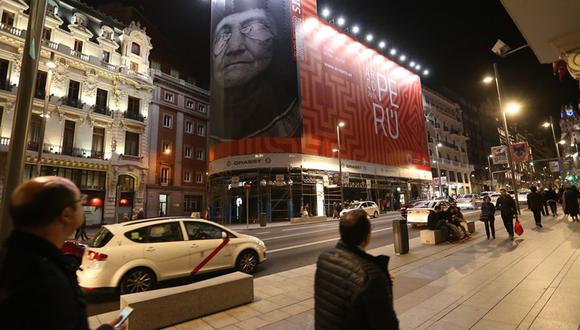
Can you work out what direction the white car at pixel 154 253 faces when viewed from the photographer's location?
facing away from the viewer and to the right of the viewer

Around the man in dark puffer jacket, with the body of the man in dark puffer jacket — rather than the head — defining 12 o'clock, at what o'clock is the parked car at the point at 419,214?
The parked car is roughly at 11 o'clock from the man in dark puffer jacket.

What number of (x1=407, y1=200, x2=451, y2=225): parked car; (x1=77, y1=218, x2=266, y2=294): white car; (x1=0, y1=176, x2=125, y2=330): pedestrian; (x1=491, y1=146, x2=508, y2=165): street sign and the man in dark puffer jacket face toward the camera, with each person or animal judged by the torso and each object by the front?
1

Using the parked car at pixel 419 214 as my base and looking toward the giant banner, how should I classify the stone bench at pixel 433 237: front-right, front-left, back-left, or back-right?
back-left

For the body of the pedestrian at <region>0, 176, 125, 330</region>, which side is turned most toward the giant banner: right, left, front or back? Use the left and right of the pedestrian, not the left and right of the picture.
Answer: front

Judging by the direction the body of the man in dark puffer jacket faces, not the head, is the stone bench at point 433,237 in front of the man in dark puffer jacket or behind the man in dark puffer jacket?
in front

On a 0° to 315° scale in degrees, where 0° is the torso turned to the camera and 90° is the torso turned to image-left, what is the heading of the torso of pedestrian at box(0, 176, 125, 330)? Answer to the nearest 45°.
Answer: approximately 225°

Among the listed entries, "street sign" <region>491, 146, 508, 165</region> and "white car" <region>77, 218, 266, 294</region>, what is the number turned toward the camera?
1

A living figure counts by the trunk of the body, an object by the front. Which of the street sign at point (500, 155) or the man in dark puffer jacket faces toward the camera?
the street sign

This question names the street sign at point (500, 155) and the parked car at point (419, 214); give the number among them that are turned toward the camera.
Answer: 1

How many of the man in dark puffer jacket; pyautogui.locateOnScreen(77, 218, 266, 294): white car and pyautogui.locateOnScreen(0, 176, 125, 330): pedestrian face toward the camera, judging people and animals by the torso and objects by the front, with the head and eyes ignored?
0

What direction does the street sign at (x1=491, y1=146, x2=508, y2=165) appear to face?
toward the camera

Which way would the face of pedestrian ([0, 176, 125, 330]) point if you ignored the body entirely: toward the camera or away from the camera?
away from the camera

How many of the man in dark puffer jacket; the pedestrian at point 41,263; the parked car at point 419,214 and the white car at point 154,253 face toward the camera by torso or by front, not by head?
0

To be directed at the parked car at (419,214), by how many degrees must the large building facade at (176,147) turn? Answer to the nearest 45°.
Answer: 0° — it already faces it

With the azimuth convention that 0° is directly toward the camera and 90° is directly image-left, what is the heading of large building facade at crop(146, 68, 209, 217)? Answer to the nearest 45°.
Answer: approximately 315°
